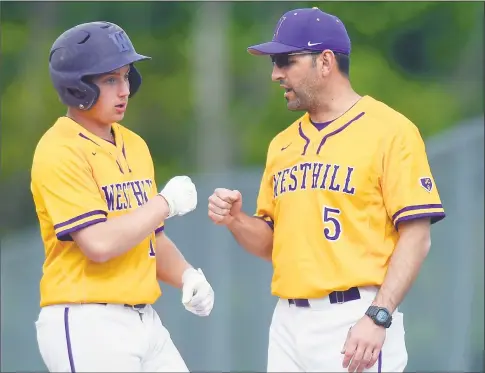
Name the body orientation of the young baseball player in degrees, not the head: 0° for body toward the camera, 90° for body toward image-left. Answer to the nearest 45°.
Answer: approximately 315°
